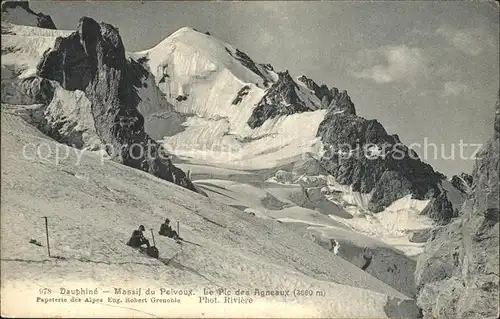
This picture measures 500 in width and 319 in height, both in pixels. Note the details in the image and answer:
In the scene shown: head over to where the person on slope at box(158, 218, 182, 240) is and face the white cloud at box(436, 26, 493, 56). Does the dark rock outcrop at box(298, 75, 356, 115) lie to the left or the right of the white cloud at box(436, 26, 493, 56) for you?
left
